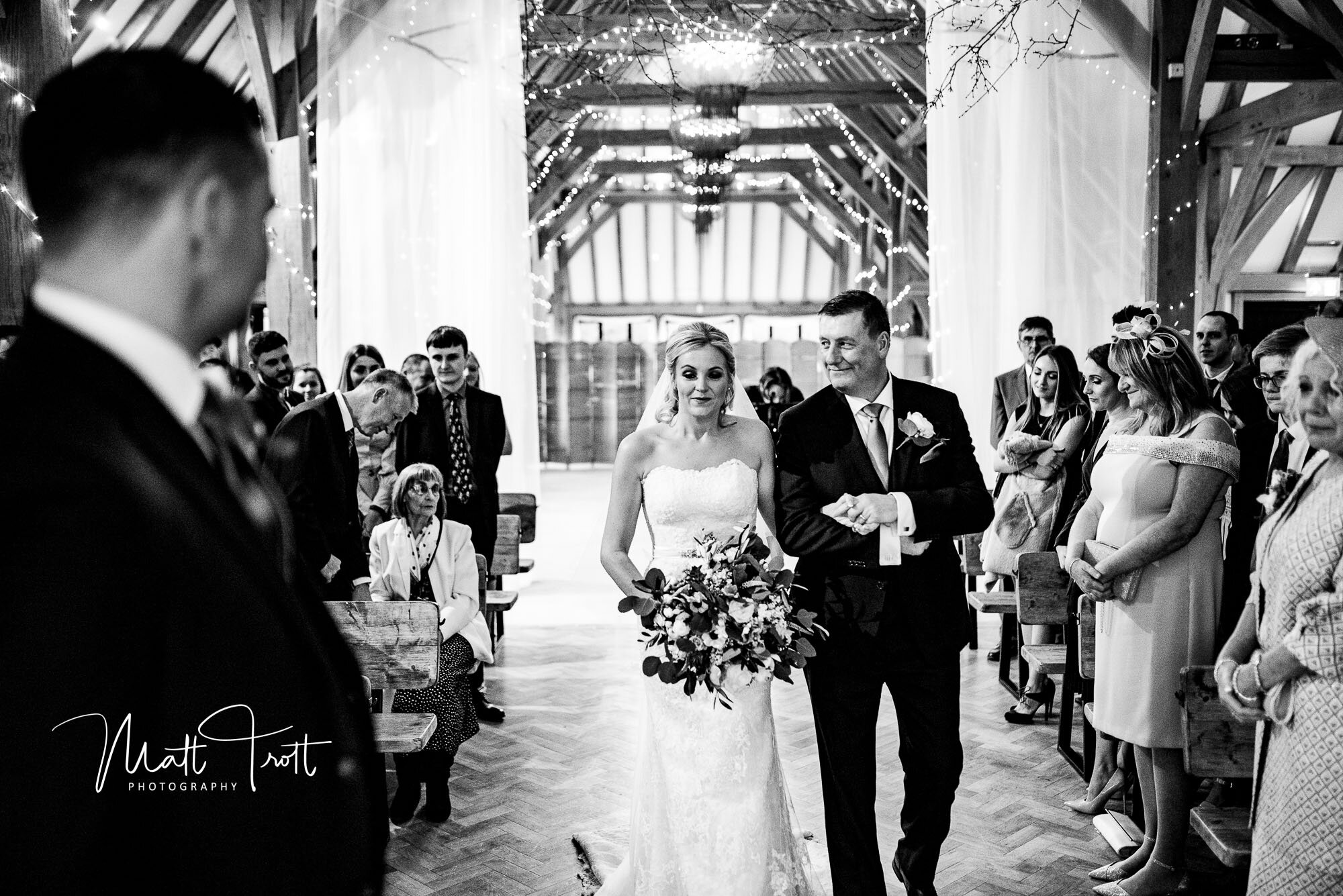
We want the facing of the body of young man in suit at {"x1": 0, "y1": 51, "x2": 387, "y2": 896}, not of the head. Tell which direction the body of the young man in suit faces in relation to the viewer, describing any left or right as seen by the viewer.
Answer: facing to the right of the viewer

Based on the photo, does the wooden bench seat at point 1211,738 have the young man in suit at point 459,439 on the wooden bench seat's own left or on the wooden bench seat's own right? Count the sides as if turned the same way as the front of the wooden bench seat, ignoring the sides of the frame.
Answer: on the wooden bench seat's own right

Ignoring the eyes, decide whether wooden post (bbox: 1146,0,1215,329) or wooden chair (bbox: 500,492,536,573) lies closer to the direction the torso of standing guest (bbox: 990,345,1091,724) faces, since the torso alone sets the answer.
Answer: the wooden chair

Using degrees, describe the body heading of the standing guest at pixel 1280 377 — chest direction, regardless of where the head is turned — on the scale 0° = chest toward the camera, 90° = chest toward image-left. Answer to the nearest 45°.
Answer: approximately 45°

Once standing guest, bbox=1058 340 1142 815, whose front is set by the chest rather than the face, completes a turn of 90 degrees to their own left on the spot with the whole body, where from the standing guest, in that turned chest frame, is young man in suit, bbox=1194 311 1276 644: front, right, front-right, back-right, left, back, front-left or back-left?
left

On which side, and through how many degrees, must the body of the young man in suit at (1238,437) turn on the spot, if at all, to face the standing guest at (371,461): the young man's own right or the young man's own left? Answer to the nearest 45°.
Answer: approximately 45° to the young man's own right

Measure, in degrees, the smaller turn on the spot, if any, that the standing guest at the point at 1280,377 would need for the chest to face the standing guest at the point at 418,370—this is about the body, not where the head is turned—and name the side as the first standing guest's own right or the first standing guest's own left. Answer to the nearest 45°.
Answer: approximately 45° to the first standing guest's own right

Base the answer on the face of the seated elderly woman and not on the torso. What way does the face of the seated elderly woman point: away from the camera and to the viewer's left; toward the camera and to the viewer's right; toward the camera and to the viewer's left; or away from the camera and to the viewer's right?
toward the camera and to the viewer's right

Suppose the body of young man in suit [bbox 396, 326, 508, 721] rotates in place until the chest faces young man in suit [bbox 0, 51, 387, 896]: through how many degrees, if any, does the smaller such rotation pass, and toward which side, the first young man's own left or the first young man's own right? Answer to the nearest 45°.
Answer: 0° — they already face them

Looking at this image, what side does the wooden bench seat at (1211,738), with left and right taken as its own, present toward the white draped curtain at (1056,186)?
back

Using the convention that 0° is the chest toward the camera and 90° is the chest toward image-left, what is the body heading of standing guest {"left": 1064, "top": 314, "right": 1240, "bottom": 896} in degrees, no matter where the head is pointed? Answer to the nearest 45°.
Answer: approximately 90°

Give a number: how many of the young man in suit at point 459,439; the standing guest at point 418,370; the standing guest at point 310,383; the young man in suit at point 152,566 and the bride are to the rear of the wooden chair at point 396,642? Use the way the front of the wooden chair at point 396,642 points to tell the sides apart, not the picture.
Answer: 3
